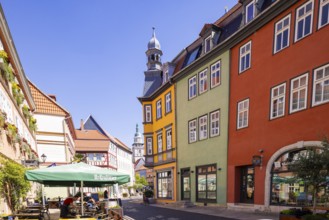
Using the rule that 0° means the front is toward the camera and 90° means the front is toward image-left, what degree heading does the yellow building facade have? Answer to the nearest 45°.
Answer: approximately 45°

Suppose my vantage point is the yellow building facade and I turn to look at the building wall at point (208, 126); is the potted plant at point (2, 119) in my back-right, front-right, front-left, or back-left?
front-right

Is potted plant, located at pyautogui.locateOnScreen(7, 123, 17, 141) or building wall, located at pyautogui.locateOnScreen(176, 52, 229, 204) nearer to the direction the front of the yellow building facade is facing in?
the potted plant

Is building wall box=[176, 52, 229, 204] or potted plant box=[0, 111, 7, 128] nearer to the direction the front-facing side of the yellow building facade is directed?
the potted plant
